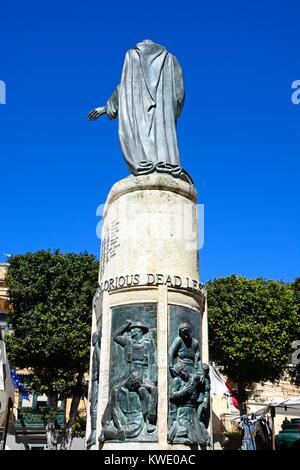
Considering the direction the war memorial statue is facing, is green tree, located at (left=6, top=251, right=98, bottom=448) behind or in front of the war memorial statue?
in front

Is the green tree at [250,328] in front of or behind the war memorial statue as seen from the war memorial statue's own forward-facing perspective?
in front

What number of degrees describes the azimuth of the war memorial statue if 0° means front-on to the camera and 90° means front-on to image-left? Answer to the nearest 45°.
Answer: approximately 180°

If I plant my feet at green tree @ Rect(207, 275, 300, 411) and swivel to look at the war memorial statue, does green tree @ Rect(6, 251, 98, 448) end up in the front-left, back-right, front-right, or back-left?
front-right
